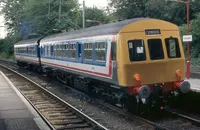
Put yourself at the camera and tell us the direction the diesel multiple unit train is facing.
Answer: facing the viewer and to the right of the viewer
